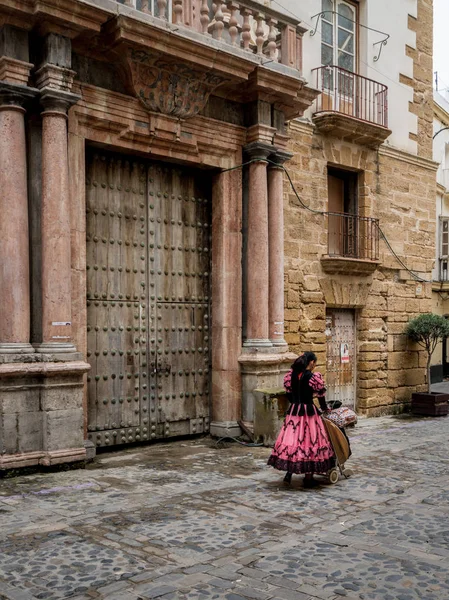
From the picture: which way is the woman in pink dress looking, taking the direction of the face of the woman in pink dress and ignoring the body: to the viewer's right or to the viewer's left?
to the viewer's right

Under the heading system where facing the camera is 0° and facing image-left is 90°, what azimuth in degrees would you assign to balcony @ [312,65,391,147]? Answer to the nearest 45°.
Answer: approximately 315°

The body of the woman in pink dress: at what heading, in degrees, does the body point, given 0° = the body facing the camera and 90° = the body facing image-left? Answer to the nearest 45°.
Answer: approximately 225°
